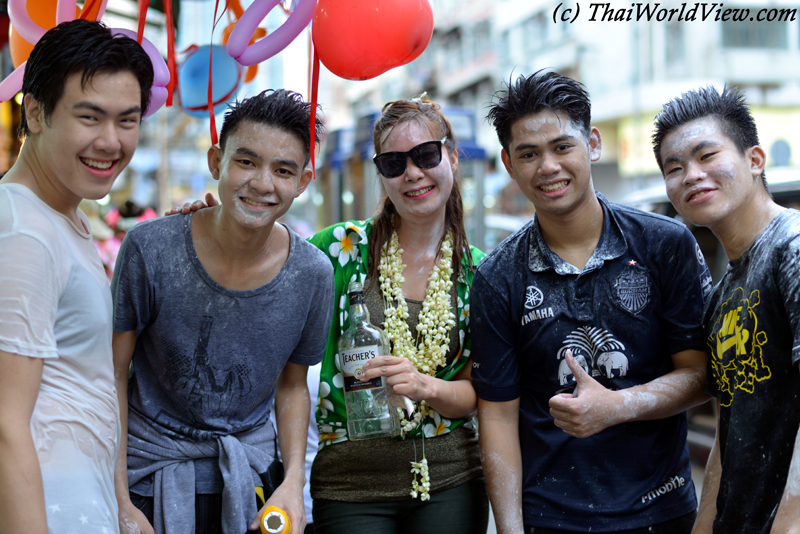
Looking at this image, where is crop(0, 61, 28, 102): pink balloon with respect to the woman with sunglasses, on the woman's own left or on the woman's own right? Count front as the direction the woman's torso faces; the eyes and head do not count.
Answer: on the woman's own right

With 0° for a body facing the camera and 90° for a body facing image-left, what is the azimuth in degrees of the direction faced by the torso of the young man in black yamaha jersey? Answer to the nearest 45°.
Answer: approximately 0°

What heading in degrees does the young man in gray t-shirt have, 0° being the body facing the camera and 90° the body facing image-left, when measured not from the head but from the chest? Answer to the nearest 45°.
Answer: approximately 0°

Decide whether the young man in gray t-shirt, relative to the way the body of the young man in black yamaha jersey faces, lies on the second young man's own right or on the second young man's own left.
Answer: on the second young man's own right

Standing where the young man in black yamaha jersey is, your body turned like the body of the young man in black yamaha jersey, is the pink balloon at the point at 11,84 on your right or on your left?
on your right

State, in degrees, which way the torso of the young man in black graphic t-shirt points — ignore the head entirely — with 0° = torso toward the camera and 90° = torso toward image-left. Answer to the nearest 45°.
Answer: approximately 45°

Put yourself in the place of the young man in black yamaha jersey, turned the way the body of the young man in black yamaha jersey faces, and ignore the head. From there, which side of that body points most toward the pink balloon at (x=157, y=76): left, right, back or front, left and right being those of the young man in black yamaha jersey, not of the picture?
right
